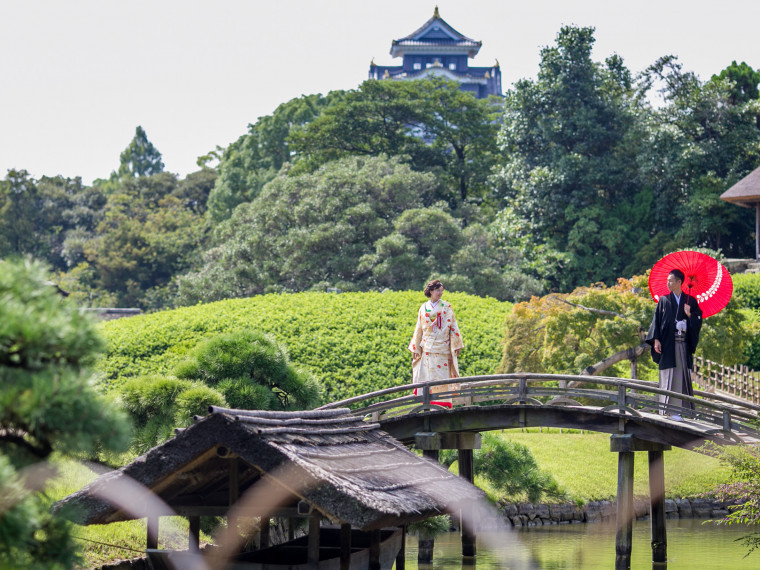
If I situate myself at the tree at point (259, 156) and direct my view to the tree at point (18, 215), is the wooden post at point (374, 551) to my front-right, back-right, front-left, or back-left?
back-left

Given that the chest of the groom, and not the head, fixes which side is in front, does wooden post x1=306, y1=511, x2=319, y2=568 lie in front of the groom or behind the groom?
in front

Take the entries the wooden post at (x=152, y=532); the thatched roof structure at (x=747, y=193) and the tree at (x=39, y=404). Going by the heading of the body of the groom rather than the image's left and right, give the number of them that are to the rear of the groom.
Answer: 1

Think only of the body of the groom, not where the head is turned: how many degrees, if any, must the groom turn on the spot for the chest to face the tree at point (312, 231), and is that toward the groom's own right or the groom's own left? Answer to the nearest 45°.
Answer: approximately 135° to the groom's own right

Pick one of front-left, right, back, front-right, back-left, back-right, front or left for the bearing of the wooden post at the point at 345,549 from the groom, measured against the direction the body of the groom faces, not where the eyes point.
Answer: front-right

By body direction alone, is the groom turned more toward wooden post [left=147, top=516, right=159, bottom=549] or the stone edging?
the wooden post

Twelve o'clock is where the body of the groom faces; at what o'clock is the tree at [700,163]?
The tree is roughly at 6 o'clock from the groom.

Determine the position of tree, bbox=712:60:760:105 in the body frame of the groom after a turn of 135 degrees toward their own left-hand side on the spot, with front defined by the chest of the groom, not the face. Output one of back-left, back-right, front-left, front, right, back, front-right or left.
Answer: front-left

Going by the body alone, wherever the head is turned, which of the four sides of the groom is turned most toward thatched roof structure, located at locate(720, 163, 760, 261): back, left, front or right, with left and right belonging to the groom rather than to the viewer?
back

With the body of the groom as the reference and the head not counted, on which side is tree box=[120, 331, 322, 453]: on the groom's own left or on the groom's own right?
on the groom's own right

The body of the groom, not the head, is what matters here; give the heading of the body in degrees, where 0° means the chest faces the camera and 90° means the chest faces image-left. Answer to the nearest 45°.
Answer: approximately 0°
